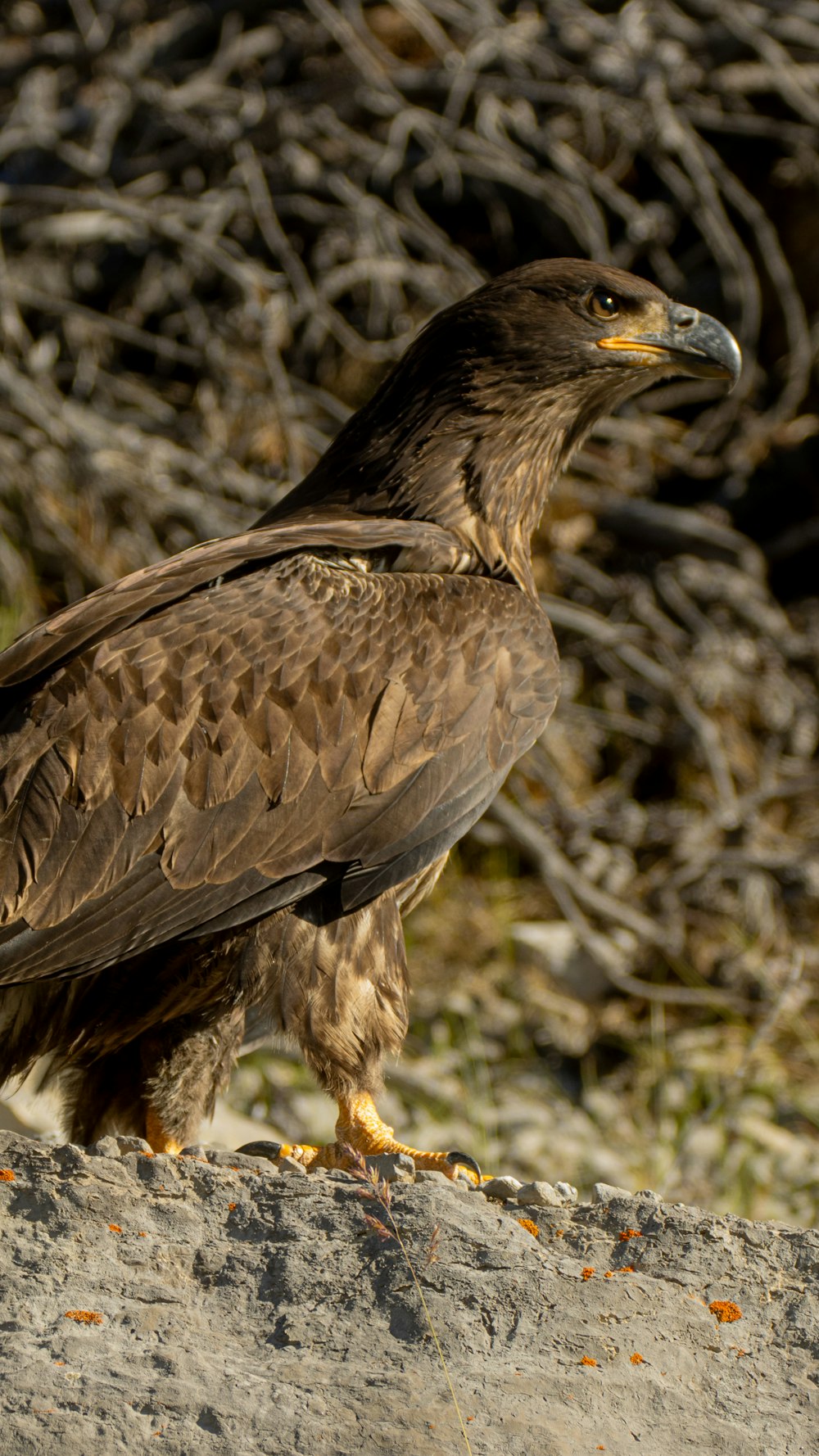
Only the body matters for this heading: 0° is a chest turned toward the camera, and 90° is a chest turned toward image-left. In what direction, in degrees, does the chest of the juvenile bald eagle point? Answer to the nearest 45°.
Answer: approximately 270°
